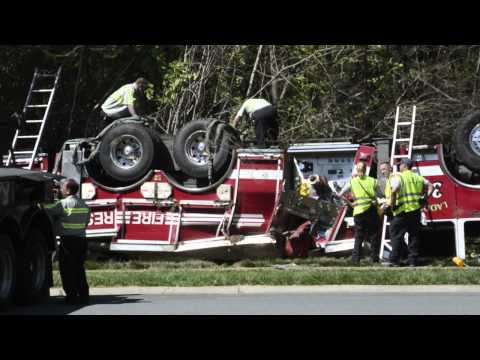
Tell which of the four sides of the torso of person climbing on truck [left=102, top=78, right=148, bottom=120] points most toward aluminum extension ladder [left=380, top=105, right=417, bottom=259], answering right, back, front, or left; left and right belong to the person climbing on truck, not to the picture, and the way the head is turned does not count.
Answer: front

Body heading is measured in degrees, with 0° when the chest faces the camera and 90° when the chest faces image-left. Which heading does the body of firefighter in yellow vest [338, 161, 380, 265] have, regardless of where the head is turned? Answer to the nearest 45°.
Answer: approximately 180°

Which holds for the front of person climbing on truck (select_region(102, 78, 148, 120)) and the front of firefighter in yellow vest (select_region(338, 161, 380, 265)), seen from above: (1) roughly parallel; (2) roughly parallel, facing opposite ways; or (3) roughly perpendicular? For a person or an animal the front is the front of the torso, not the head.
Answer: roughly perpendicular

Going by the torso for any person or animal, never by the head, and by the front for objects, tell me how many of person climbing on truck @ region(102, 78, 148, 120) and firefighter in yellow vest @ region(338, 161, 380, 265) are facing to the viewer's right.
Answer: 1

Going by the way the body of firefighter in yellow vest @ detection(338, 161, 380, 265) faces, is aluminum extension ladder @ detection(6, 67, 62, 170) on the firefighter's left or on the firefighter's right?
on the firefighter's left

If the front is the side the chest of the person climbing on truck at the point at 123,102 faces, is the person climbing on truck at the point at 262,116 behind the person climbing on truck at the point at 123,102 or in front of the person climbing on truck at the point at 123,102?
in front

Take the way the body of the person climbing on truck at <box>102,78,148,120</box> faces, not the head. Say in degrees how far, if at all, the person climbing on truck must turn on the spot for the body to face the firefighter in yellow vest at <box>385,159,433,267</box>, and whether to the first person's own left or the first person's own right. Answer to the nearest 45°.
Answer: approximately 45° to the first person's own right

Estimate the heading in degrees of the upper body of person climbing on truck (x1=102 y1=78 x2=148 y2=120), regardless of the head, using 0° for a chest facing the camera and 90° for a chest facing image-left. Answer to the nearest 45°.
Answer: approximately 270°

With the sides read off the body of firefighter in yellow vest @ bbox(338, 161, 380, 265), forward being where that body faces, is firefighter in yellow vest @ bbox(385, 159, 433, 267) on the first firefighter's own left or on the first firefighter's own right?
on the first firefighter's own right
